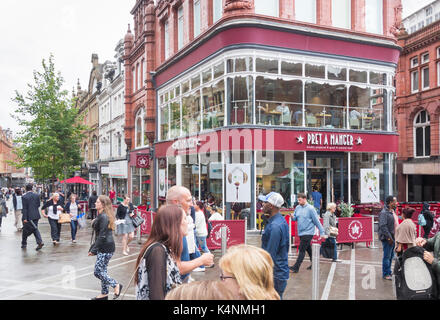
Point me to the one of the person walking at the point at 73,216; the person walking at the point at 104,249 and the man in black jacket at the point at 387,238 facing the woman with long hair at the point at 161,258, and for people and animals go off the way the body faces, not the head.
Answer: the person walking at the point at 73,216

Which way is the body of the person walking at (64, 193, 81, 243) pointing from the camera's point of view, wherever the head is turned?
toward the camera

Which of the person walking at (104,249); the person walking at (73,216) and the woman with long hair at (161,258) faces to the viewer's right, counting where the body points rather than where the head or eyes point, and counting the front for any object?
the woman with long hair

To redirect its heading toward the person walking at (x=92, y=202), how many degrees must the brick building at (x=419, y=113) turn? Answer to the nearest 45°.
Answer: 0° — it already faces them

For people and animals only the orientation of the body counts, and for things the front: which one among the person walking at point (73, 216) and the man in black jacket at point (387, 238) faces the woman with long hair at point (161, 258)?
the person walking

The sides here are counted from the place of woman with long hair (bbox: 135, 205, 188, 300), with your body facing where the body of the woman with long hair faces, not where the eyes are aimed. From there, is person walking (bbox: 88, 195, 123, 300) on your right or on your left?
on your left

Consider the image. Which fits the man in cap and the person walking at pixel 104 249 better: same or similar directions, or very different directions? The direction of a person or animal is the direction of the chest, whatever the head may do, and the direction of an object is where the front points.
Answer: same or similar directions

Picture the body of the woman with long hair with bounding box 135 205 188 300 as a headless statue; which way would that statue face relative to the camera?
to the viewer's right
